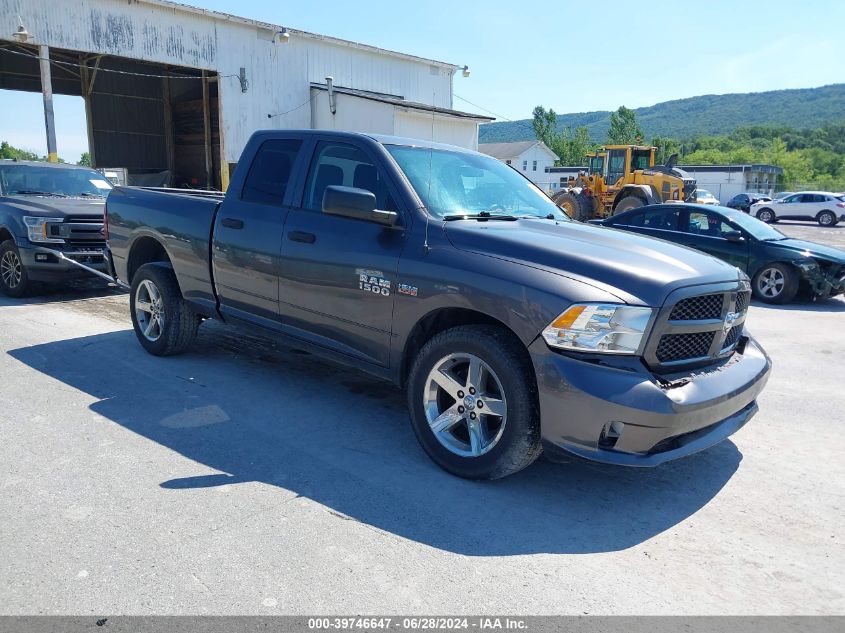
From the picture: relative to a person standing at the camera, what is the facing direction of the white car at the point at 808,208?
facing to the left of the viewer

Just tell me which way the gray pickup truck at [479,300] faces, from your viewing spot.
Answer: facing the viewer and to the right of the viewer

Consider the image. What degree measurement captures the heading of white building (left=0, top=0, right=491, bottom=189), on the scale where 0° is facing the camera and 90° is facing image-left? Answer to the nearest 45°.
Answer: approximately 315°

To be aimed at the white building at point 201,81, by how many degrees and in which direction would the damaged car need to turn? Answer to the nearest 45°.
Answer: approximately 180°

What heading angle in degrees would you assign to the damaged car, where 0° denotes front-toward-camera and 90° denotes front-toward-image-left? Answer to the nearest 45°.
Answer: approximately 315°

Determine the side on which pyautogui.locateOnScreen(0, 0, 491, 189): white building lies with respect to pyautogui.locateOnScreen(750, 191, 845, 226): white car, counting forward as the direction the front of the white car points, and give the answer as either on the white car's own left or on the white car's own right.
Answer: on the white car's own left

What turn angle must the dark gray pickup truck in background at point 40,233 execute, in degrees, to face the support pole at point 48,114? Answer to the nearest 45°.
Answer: approximately 135° to its left

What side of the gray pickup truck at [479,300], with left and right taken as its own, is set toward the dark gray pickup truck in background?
back
